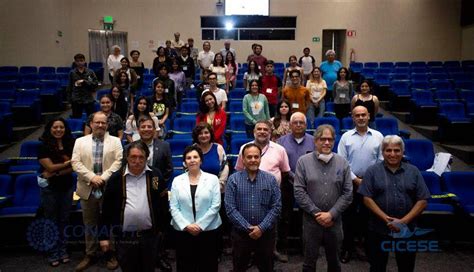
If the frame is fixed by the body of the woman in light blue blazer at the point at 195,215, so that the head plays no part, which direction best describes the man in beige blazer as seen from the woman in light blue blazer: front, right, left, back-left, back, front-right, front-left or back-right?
back-right

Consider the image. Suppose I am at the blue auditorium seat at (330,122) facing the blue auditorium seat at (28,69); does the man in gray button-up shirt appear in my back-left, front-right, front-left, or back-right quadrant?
back-left

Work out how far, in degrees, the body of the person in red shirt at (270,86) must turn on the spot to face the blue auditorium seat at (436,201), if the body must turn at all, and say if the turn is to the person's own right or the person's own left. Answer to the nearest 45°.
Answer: approximately 45° to the person's own left

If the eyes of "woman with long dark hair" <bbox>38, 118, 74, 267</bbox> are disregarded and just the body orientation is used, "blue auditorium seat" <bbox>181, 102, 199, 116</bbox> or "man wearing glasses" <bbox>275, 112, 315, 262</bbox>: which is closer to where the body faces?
the man wearing glasses

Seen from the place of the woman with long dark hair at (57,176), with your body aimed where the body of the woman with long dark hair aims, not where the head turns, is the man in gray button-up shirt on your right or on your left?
on your left

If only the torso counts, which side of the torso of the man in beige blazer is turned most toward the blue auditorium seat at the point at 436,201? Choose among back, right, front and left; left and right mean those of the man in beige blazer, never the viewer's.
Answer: left

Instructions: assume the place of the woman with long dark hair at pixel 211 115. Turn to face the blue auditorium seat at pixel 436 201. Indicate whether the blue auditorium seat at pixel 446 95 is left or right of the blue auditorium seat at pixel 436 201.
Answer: left

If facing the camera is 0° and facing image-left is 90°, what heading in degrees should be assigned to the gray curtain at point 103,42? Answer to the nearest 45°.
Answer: approximately 0°

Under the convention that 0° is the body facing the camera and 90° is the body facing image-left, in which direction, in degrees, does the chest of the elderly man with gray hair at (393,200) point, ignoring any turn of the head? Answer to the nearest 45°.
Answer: approximately 0°

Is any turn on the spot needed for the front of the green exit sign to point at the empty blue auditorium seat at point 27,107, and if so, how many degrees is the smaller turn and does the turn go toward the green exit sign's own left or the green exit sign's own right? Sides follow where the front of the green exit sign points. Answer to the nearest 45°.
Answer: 0° — it already faces it
